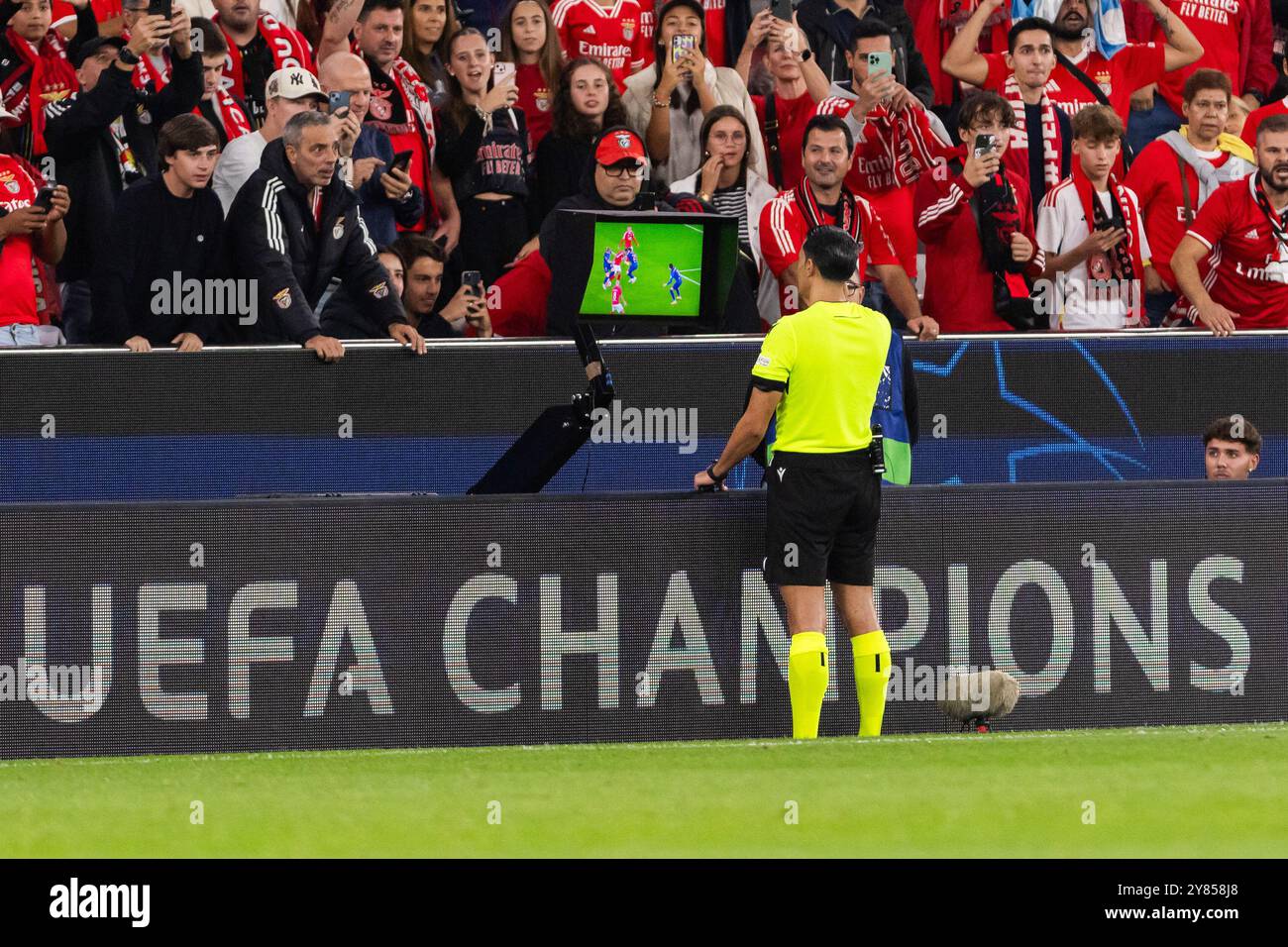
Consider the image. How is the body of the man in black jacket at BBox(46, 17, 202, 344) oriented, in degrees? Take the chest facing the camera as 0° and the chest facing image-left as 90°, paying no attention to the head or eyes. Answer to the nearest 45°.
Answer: approximately 315°

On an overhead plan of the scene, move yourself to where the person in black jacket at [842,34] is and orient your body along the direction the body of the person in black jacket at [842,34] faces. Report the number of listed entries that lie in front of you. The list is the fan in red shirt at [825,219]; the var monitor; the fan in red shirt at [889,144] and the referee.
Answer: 4

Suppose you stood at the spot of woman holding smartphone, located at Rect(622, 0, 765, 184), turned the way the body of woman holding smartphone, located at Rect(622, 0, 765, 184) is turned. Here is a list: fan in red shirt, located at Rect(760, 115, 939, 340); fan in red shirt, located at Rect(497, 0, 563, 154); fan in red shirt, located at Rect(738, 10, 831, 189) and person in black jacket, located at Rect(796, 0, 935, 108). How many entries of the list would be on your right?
1

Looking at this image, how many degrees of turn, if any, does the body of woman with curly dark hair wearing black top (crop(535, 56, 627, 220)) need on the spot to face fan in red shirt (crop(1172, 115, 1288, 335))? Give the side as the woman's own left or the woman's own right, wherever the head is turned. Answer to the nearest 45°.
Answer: approximately 90° to the woman's own left

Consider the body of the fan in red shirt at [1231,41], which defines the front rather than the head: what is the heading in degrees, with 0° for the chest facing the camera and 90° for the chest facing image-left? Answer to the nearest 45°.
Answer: approximately 0°

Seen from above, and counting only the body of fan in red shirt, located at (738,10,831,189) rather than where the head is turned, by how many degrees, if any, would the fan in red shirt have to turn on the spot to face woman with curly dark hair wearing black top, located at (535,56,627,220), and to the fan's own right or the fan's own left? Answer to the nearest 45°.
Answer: approximately 45° to the fan's own right

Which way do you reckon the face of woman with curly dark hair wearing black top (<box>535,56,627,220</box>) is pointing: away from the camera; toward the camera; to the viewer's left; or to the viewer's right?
toward the camera

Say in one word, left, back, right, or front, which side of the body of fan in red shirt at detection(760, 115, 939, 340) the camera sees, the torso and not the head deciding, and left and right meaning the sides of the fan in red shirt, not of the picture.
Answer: front

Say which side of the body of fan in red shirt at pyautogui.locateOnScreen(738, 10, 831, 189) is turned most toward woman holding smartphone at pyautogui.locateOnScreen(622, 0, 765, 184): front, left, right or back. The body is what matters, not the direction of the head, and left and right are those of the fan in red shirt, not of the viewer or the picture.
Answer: right

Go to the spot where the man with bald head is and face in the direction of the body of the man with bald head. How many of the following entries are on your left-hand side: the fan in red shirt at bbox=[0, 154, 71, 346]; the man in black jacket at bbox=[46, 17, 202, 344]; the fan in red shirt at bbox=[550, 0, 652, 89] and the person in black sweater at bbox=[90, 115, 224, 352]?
1

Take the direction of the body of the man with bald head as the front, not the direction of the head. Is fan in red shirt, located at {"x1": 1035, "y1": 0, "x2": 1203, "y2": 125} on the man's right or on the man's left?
on the man's left

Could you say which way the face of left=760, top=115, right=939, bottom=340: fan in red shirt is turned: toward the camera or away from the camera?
toward the camera

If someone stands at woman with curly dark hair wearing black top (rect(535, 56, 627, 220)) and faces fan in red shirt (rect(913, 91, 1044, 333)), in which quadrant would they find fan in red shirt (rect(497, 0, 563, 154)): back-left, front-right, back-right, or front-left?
back-left

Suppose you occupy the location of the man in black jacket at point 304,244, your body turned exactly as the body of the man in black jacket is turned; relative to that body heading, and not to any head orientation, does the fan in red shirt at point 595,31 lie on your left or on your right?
on your left

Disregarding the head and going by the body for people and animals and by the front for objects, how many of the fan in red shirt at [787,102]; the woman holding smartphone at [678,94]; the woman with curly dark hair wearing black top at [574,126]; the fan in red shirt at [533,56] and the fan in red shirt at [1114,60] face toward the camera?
5

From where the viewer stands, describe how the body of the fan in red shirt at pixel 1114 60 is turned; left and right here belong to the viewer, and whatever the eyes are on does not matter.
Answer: facing the viewer

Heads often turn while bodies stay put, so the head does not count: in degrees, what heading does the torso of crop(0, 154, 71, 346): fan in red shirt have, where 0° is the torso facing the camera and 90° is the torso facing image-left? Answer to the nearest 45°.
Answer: approximately 315°

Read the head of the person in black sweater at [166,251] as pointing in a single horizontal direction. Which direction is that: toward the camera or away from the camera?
toward the camera

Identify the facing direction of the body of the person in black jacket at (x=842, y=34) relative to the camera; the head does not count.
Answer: toward the camera
